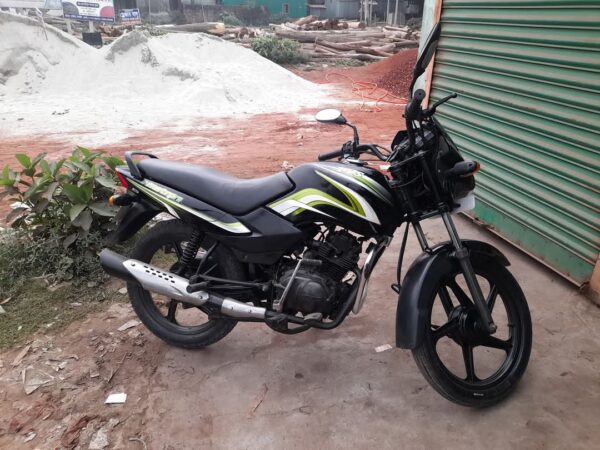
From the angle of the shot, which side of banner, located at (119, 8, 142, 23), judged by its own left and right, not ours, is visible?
front

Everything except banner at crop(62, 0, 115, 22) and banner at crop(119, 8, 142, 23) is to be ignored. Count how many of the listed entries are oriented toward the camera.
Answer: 2

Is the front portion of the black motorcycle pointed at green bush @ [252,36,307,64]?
no

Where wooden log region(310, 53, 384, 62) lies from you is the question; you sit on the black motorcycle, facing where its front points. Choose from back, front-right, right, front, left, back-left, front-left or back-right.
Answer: back-left

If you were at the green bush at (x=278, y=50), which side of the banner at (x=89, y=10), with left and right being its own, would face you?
left

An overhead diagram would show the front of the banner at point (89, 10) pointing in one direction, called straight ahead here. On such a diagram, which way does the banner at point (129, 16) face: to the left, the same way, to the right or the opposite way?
the same way

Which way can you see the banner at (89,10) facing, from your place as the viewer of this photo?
facing the viewer

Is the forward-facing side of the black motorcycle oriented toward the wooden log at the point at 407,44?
no

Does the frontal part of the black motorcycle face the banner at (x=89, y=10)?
no

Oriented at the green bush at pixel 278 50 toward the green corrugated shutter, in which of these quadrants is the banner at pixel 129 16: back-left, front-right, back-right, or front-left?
back-right

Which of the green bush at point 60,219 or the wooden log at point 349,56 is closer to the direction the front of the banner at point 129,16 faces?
the green bush

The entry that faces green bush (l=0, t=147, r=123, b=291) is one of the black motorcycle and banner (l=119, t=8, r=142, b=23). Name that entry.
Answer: the banner

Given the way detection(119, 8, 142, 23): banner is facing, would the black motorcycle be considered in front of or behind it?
in front

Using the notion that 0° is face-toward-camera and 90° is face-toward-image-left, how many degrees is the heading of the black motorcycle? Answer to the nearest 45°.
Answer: approximately 315°

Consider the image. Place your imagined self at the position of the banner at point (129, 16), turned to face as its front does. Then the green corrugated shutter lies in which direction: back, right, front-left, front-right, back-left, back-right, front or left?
front

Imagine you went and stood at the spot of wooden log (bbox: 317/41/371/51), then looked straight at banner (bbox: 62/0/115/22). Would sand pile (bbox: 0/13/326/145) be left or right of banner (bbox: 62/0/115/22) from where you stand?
left
